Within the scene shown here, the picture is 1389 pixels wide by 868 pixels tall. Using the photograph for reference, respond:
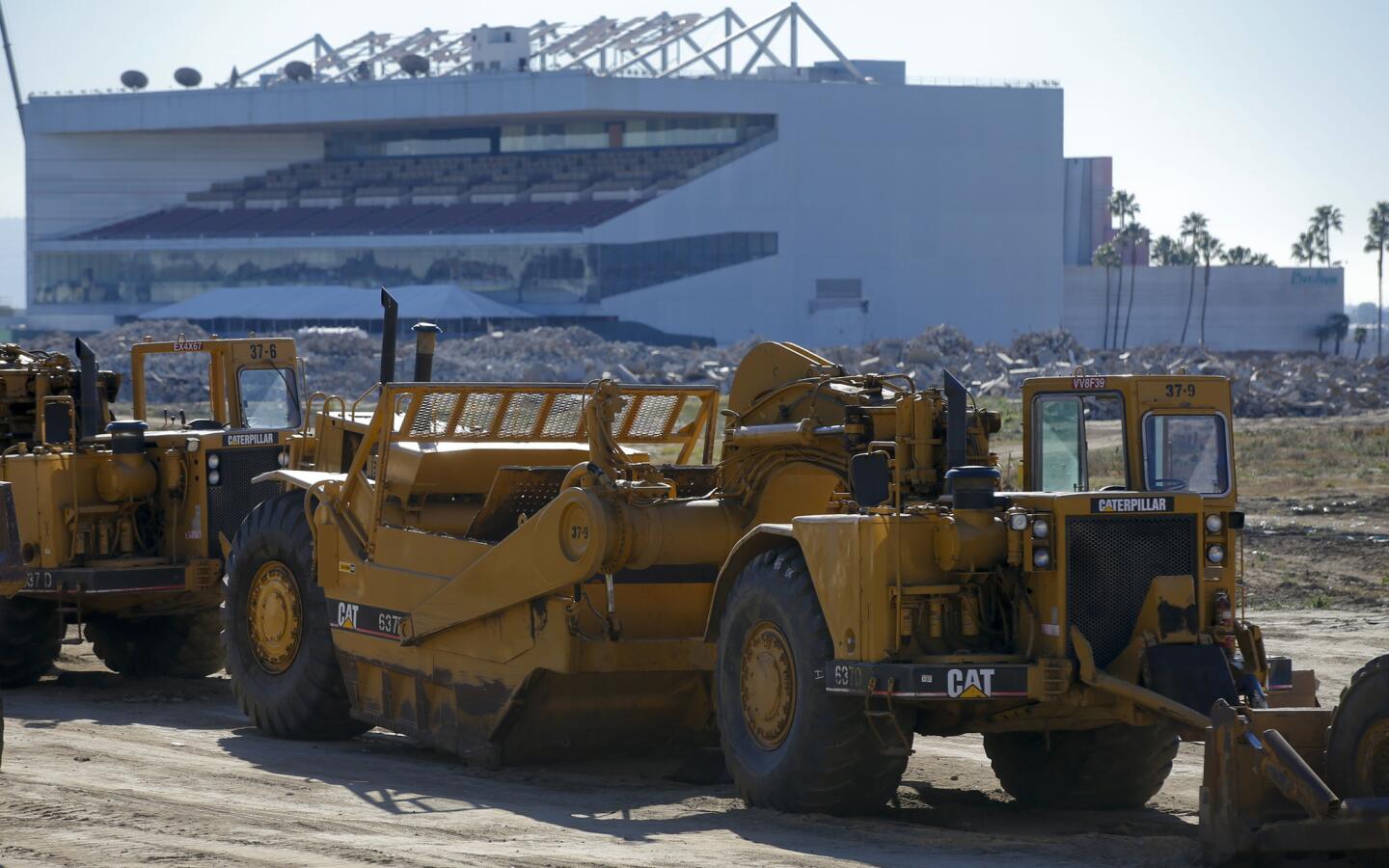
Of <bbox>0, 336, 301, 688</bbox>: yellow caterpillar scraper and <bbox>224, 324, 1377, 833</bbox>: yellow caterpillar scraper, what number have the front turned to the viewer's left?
0

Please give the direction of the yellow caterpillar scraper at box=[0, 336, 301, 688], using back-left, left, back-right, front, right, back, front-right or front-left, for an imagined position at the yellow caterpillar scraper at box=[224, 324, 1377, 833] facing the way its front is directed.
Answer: back

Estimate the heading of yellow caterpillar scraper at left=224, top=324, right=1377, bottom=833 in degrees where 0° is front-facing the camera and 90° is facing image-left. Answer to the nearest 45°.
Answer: approximately 315°

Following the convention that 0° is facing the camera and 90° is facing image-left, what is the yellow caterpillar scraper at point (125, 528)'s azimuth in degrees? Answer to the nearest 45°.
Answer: approximately 315°

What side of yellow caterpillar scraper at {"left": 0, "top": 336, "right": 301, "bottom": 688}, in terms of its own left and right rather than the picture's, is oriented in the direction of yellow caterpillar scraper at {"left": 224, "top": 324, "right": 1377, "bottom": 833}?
front
